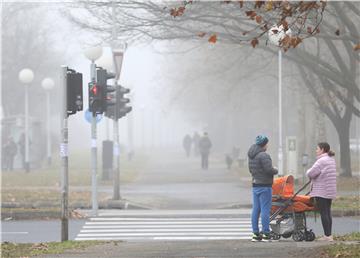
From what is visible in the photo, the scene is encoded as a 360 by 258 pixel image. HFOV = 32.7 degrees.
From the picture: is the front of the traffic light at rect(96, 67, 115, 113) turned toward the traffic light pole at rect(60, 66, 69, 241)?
no

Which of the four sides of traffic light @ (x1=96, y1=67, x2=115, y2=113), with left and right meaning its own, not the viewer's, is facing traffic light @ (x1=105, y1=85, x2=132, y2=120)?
left

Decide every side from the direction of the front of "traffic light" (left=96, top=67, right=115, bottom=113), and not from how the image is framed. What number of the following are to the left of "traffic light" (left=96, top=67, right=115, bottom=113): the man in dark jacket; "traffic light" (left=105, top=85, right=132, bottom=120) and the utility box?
2
